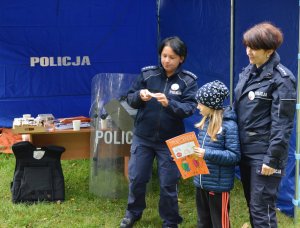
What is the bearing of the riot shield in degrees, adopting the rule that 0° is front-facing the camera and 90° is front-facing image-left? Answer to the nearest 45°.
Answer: approximately 0°

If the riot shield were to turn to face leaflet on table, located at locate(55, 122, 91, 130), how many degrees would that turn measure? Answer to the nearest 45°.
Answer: approximately 135° to its right

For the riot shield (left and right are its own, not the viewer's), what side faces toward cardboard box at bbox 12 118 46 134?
right

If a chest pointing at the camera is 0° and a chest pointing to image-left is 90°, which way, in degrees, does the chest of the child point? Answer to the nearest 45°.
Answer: approximately 45°

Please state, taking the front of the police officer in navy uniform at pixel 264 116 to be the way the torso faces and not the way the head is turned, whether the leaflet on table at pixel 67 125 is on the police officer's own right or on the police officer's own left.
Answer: on the police officer's own right
